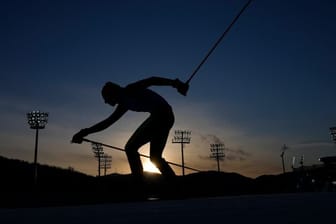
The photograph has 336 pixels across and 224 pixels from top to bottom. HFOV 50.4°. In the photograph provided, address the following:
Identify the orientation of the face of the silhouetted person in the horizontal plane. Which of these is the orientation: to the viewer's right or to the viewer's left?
to the viewer's left

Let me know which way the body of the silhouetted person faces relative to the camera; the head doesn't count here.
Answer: to the viewer's left
